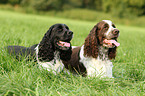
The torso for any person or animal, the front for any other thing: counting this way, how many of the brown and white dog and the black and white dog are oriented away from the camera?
0

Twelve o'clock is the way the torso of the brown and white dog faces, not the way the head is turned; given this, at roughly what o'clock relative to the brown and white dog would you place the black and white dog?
The black and white dog is roughly at 4 o'clock from the brown and white dog.

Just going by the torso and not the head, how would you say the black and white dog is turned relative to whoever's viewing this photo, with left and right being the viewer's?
facing the viewer and to the right of the viewer

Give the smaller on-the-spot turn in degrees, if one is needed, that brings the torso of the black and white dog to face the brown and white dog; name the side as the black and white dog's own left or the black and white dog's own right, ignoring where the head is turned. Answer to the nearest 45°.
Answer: approximately 45° to the black and white dog's own left

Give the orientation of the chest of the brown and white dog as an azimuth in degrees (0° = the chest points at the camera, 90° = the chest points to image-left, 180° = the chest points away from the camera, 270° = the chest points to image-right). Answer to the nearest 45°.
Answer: approximately 315°
